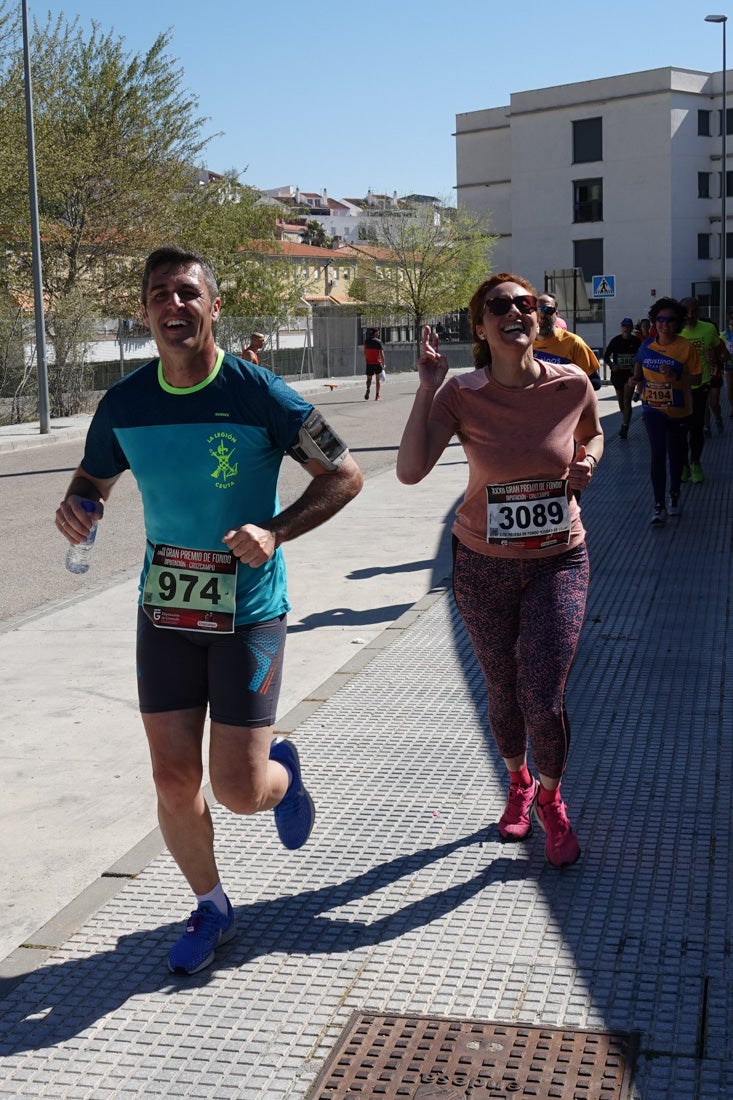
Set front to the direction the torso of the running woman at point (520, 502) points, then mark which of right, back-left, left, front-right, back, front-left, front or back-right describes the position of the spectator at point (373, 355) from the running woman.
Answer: back

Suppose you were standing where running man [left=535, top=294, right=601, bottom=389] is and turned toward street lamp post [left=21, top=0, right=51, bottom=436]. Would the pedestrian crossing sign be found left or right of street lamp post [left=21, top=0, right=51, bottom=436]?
right

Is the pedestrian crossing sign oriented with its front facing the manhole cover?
yes

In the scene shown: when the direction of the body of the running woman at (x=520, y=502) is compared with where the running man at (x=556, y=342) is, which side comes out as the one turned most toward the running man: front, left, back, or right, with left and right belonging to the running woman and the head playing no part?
back

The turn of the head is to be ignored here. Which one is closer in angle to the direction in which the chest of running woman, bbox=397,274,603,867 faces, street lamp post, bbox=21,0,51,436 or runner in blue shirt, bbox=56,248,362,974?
the runner in blue shirt

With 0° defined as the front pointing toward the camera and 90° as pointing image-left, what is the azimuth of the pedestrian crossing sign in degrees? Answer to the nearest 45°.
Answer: approximately 0°

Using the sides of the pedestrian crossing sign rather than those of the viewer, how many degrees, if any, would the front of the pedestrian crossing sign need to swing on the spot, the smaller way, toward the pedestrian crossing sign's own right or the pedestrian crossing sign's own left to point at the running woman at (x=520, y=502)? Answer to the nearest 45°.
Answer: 0° — it already faces them

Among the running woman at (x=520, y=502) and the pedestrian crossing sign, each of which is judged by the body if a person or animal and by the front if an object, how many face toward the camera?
2
